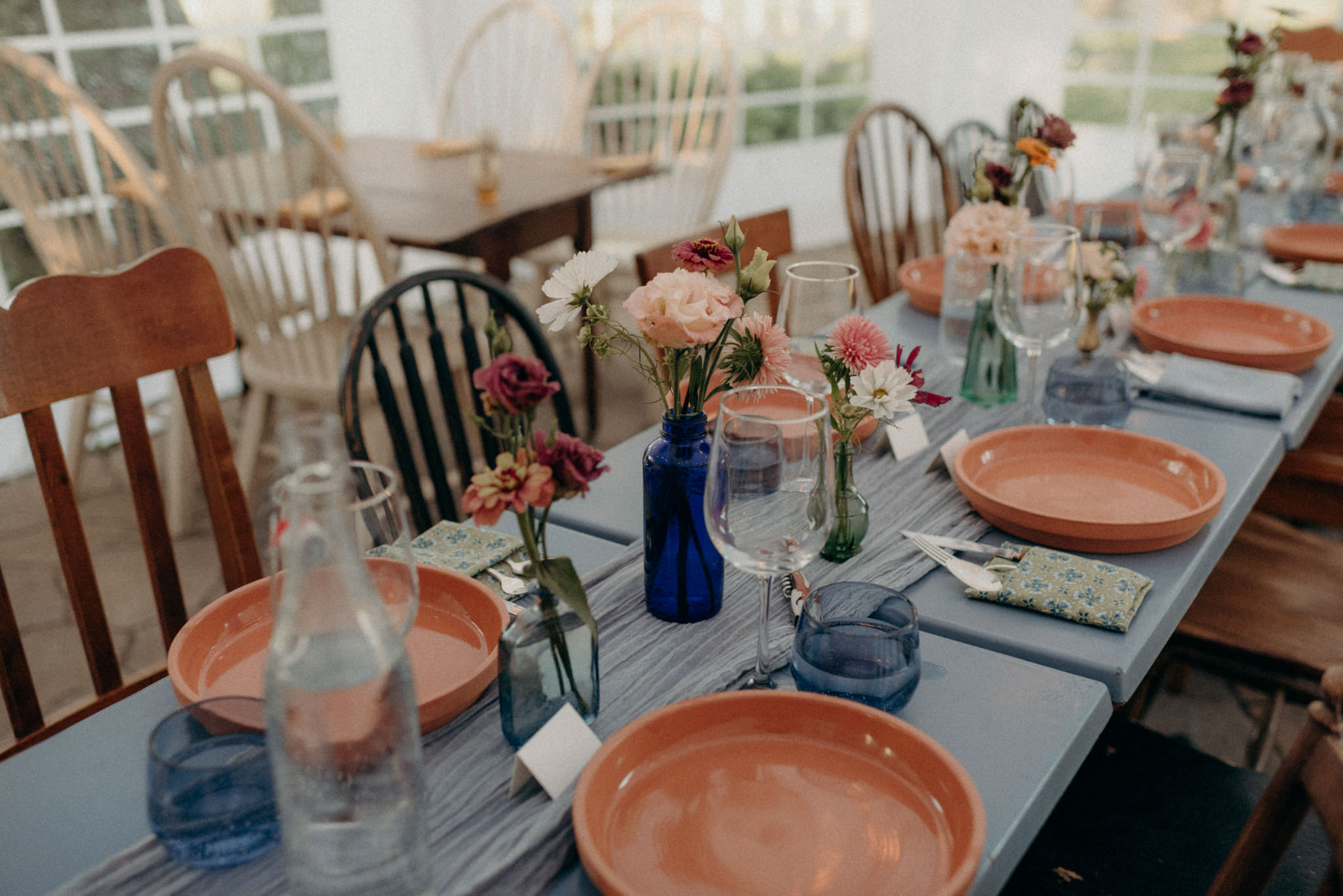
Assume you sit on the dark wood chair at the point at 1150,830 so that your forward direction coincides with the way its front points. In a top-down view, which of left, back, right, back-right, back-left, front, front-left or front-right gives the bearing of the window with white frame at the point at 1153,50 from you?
front-right

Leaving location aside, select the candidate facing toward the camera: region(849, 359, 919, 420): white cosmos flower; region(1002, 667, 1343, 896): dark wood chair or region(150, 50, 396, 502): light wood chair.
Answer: the white cosmos flower

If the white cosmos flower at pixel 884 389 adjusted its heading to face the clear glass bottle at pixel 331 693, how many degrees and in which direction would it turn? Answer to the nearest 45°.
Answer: approximately 45° to its right

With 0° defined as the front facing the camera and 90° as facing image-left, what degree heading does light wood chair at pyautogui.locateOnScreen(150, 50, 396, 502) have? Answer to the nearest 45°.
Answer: approximately 225°

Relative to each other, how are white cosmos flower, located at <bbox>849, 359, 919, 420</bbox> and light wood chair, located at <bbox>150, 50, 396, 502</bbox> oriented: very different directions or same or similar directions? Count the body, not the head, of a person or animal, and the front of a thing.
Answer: very different directions

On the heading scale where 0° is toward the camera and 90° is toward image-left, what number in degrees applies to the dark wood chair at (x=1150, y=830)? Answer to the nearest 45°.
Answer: approximately 135°

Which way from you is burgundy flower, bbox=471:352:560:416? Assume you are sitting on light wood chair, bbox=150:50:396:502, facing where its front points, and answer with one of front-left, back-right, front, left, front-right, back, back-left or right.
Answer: back-right

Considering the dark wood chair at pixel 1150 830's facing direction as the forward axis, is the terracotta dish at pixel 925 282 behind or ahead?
ahead

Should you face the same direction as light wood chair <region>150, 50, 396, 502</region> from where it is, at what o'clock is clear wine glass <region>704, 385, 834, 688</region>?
The clear wine glass is roughly at 4 o'clock from the light wood chair.

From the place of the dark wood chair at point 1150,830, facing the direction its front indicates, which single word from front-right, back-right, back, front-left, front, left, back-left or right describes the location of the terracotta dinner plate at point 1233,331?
front-right

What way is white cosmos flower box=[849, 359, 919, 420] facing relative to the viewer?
toward the camera

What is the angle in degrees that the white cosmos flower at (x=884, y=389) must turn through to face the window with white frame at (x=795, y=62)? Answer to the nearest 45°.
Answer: approximately 180°

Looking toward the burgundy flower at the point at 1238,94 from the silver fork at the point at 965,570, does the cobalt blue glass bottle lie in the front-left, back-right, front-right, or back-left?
back-left
